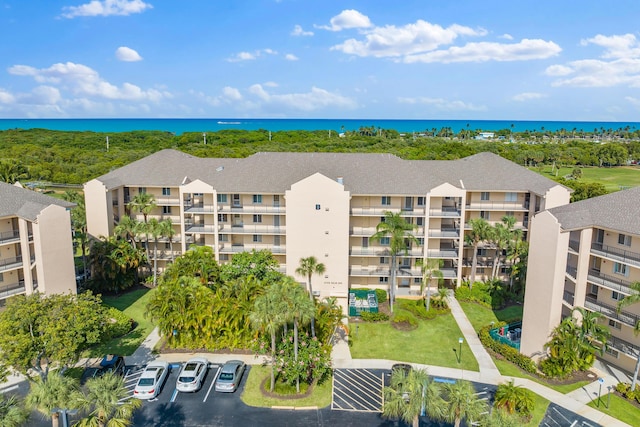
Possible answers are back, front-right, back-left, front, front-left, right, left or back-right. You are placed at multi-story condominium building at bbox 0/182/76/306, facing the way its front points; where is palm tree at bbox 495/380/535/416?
front

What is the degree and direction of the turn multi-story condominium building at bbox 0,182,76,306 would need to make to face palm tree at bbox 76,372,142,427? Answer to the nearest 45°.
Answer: approximately 45° to its right

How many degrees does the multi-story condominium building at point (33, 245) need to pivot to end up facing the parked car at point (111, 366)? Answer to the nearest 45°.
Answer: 0° — it already faces it

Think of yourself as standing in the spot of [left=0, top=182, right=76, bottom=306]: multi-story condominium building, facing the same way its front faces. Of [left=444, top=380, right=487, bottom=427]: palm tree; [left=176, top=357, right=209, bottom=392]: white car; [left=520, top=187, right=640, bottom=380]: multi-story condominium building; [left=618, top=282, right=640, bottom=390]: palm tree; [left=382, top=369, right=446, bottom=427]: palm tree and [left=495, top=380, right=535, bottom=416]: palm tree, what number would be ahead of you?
6

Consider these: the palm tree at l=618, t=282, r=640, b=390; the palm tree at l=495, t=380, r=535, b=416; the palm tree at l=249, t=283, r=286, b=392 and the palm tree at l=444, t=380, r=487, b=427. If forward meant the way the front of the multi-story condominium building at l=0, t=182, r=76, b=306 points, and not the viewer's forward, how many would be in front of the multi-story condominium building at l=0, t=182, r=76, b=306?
4

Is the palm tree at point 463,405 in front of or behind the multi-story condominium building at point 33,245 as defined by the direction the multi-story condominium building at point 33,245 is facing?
in front

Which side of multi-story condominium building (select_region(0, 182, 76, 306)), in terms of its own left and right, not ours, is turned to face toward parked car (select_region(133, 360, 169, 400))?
front

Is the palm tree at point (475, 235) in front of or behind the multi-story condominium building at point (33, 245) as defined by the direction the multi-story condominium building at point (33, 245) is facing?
in front

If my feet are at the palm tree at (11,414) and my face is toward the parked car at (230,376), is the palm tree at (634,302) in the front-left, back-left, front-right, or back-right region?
front-right

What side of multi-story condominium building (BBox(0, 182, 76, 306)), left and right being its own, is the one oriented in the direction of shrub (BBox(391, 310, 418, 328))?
front

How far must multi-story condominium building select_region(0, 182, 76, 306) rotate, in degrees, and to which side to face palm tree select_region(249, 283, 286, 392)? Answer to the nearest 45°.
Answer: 0° — it already faces it

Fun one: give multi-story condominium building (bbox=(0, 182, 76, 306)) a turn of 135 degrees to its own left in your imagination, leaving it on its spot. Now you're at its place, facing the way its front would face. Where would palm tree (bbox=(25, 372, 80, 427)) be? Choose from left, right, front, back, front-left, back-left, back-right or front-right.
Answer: back

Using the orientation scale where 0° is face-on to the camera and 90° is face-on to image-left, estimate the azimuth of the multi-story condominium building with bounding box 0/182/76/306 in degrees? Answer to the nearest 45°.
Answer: approximately 315°

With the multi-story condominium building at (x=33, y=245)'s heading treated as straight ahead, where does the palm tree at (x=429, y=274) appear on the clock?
The palm tree is roughly at 11 o'clock from the multi-story condominium building.

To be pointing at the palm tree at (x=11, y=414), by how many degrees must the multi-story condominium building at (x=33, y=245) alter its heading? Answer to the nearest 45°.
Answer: approximately 45° to its right

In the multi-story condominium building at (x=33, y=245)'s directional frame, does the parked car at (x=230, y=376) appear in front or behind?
in front

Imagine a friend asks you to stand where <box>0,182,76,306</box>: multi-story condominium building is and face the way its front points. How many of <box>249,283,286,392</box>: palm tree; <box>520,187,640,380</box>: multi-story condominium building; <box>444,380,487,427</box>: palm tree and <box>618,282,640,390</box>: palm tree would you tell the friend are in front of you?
4

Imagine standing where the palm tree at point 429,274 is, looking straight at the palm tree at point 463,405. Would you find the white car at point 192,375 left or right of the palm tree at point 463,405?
right
